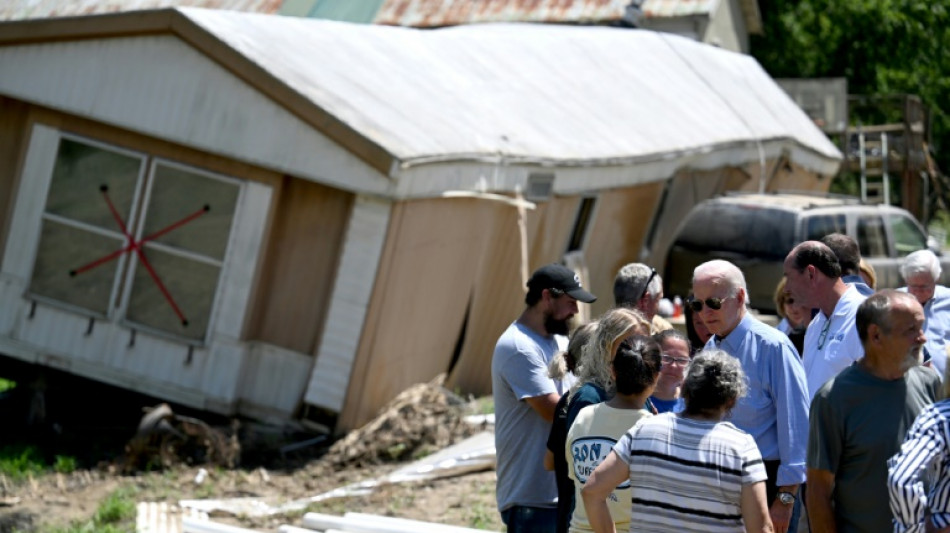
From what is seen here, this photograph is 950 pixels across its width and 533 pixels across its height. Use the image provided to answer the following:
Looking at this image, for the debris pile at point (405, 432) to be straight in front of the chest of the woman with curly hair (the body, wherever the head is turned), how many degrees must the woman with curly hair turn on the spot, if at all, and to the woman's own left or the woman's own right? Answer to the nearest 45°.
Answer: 0° — they already face it

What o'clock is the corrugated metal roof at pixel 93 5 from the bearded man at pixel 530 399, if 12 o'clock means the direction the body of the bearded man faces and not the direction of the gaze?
The corrugated metal roof is roughly at 8 o'clock from the bearded man.

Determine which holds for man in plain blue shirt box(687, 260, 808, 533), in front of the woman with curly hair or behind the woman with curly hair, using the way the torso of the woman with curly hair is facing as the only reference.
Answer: in front

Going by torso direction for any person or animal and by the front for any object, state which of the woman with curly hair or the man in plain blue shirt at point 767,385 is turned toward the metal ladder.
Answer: the woman with curly hair

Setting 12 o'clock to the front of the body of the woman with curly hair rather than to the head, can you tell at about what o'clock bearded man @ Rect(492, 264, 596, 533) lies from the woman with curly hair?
The bearded man is roughly at 11 o'clock from the woman with curly hair.

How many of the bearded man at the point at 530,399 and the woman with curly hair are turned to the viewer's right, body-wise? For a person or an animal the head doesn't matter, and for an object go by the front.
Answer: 1

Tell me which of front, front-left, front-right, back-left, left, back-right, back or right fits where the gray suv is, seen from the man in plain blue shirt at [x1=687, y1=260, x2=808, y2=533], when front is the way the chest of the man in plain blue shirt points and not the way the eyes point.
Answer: back-right

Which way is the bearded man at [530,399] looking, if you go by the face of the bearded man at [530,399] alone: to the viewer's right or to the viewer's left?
to the viewer's right

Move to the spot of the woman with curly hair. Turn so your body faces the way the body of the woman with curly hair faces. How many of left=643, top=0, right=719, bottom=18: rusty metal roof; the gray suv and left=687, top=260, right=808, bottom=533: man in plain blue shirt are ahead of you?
3

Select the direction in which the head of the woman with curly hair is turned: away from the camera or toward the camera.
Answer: away from the camera

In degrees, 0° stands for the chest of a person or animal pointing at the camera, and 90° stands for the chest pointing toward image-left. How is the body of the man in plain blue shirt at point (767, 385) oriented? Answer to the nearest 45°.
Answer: approximately 45°

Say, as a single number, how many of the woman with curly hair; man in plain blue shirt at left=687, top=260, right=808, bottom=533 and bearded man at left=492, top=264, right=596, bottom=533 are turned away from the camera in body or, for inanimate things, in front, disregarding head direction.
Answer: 1

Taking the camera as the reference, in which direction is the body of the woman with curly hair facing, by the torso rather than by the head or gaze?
away from the camera

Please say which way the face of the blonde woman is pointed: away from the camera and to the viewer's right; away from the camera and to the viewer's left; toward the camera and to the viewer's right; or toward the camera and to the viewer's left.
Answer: away from the camera and to the viewer's right

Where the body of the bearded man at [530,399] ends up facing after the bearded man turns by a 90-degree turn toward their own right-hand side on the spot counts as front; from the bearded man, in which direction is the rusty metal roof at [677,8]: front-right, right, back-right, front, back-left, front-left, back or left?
back

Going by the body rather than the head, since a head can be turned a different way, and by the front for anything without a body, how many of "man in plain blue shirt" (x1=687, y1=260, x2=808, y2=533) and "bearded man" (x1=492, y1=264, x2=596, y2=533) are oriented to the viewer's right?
1

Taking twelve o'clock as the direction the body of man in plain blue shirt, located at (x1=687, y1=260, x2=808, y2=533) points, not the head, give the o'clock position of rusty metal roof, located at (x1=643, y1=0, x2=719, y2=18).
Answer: The rusty metal roof is roughly at 4 o'clock from the man in plain blue shirt.

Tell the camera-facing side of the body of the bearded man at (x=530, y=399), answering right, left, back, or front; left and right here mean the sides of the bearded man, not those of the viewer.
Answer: right
